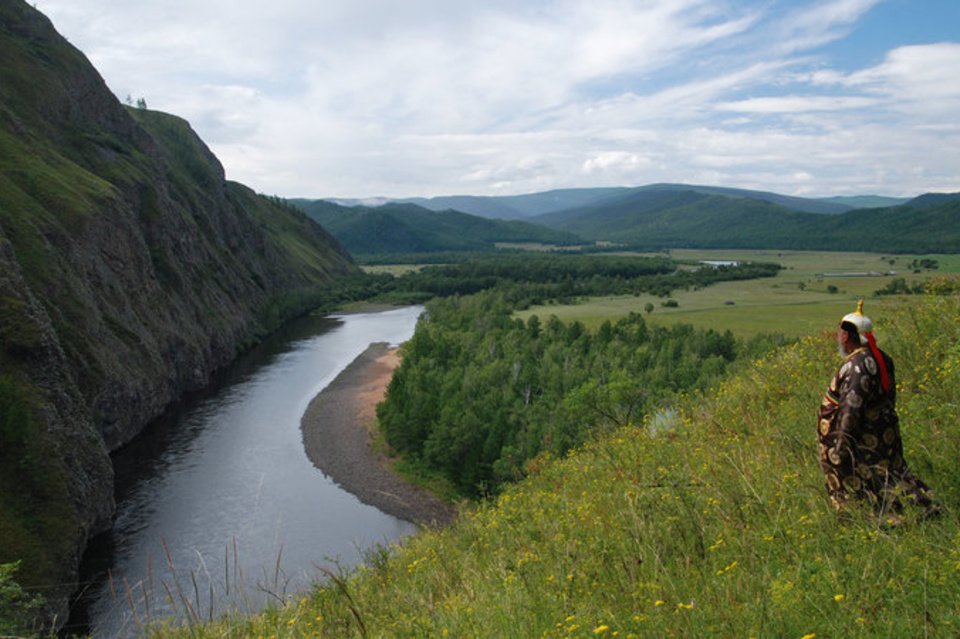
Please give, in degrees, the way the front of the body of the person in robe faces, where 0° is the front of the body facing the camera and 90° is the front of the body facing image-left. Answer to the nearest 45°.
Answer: approximately 90°
